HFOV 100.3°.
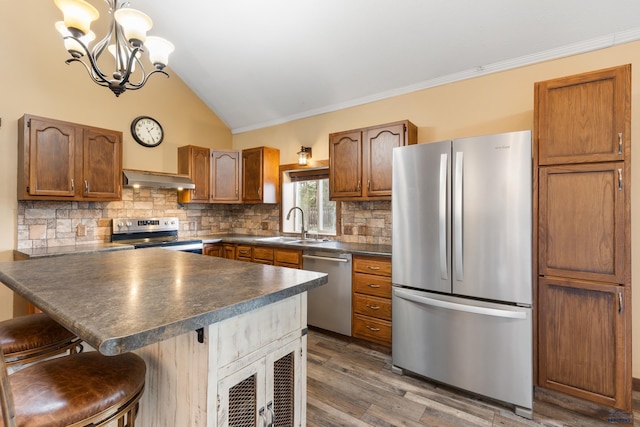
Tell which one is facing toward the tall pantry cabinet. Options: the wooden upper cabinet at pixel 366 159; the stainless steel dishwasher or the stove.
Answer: the stove

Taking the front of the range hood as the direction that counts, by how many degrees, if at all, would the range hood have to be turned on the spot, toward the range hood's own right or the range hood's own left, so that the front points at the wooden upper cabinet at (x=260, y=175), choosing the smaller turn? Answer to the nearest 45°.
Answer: approximately 45° to the range hood's own left

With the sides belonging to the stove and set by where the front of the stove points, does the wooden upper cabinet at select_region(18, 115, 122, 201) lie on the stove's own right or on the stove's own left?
on the stove's own right

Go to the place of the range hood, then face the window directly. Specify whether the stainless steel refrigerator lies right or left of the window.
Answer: right

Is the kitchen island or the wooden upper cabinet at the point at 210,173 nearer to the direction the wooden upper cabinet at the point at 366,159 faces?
the kitchen island

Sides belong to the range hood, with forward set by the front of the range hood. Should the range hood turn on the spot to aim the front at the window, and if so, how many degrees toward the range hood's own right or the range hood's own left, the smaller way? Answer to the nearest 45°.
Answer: approximately 45° to the range hood's own left

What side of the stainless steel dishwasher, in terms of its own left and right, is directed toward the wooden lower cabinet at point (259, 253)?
right
